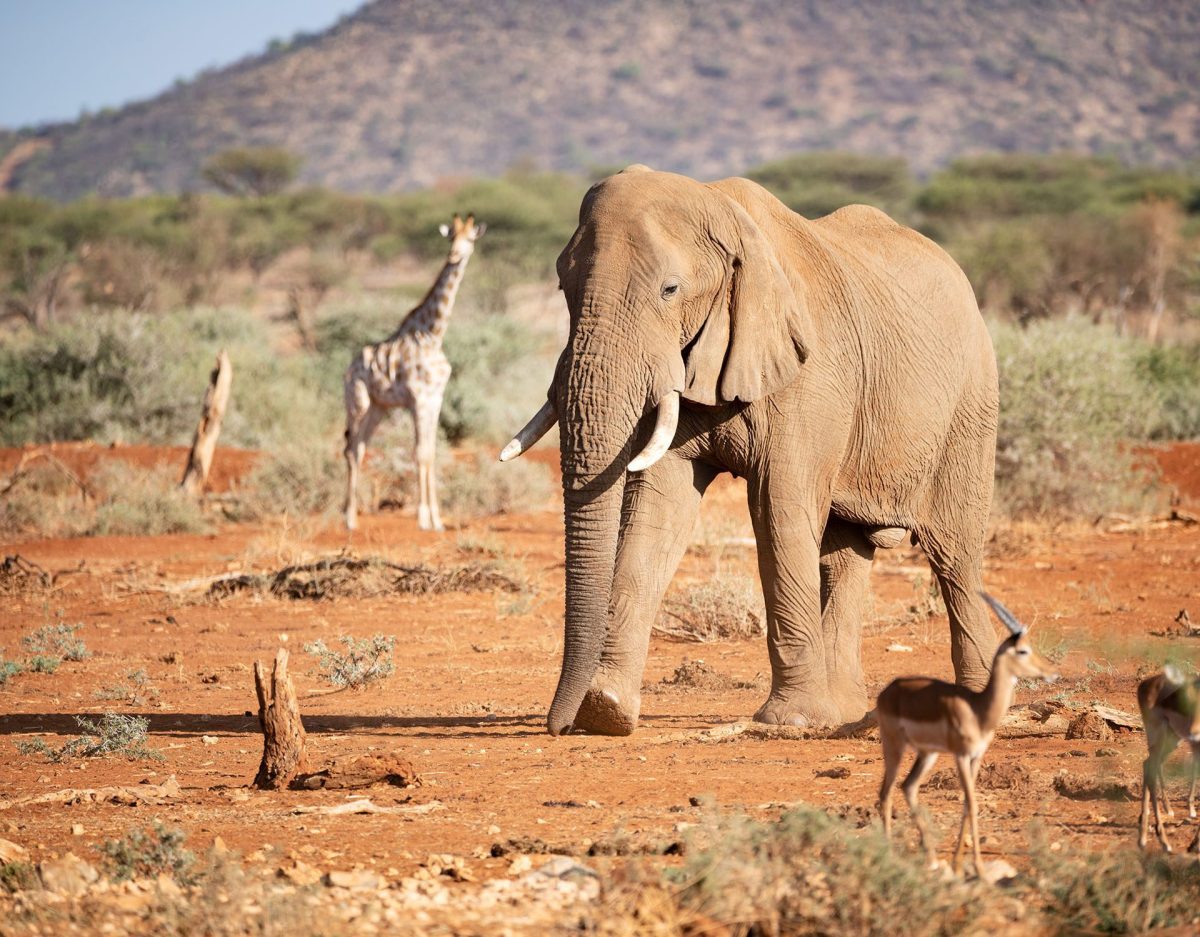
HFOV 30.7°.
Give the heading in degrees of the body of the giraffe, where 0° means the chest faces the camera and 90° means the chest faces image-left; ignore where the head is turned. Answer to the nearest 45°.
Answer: approximately 315°

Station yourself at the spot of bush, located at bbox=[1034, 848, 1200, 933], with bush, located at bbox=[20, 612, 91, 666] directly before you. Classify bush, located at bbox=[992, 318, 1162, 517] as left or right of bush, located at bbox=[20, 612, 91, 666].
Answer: right

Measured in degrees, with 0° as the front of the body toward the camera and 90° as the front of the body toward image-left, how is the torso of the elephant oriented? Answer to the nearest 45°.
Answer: approximately 45°

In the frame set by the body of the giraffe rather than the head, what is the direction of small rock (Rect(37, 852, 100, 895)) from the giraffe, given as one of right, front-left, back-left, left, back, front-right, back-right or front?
front-right
